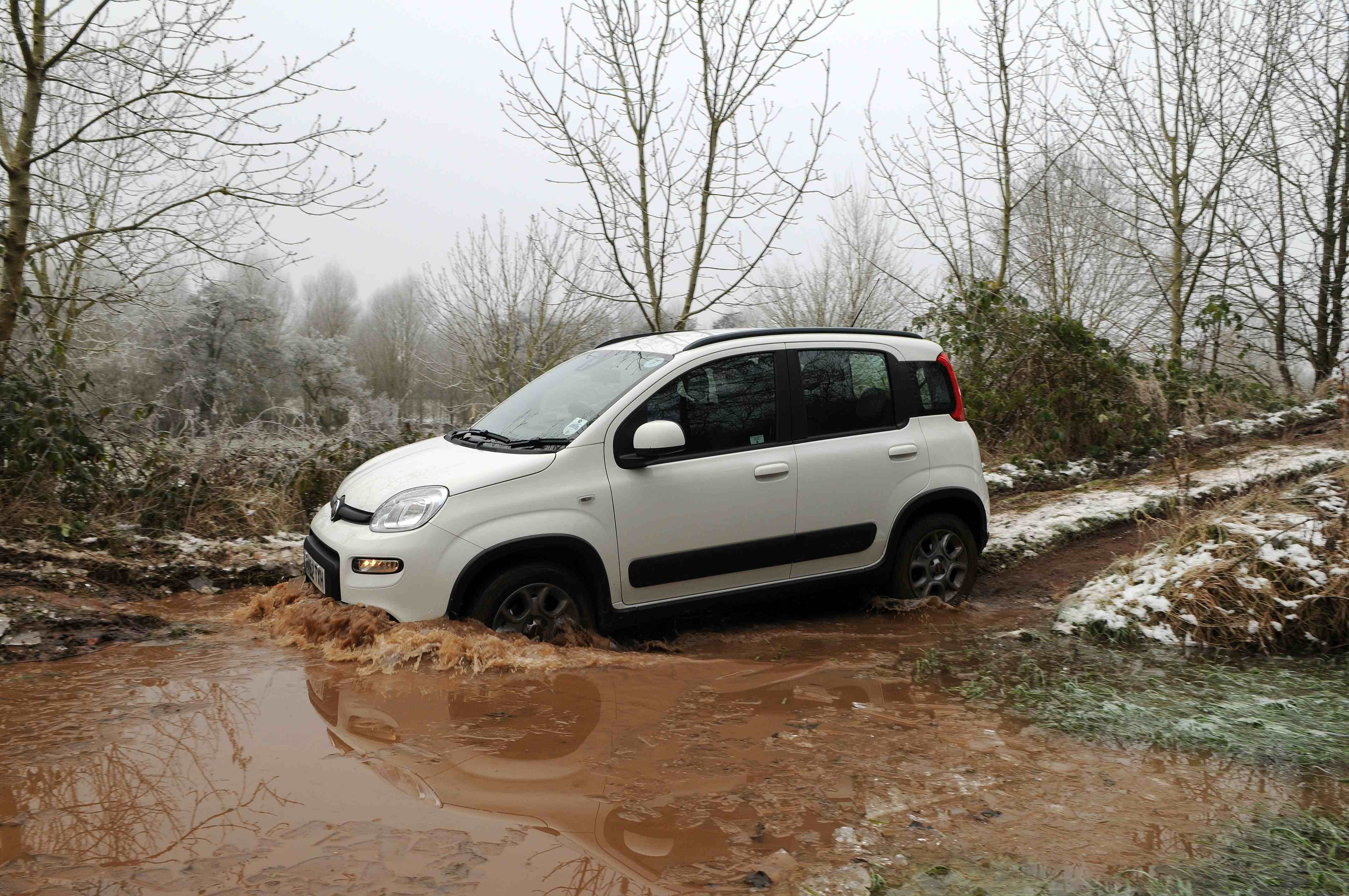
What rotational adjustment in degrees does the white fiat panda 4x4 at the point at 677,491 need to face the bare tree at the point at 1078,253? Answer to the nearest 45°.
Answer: approximately 180°

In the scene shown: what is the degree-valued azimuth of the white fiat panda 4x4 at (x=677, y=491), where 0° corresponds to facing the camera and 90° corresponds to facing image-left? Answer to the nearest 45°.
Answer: approximately 45°

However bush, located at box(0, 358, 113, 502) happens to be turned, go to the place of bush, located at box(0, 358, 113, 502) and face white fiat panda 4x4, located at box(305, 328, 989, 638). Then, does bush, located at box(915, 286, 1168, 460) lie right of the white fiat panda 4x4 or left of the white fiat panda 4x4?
left

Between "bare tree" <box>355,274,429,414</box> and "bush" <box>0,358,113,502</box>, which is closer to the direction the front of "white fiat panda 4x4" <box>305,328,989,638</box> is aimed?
the bush

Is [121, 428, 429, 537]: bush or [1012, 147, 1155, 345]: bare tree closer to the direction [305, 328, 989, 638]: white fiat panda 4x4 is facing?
the bush

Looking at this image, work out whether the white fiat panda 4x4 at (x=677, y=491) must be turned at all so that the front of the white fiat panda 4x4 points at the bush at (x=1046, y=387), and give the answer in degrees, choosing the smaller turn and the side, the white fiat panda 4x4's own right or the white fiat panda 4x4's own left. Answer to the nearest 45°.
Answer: approximately 180°

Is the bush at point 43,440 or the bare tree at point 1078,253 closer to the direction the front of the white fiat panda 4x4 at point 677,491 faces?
the bush

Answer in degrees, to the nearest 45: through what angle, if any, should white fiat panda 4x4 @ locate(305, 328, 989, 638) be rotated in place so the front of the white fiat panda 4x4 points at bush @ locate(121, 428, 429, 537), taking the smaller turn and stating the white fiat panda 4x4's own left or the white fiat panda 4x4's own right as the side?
approximately 90° to the white fiat panda 4x4's own right

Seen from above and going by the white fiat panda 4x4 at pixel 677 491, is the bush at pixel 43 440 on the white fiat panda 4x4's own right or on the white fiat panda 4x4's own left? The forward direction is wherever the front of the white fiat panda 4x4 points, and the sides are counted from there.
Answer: on the white fiat panda 4x4's own right

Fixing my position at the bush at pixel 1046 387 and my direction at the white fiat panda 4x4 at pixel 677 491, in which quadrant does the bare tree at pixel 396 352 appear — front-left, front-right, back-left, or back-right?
back-right
